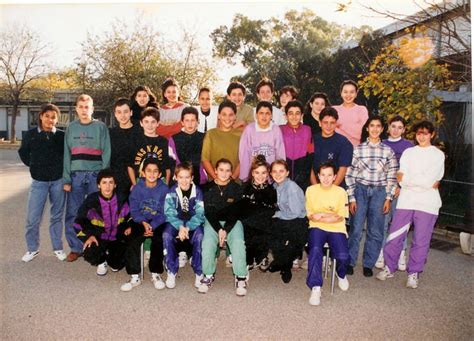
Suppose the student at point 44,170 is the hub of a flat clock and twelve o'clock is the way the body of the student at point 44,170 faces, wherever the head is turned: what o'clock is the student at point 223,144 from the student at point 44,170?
the student at point 223,144 is roughly at 10 o'clock from the student at point 44,170.

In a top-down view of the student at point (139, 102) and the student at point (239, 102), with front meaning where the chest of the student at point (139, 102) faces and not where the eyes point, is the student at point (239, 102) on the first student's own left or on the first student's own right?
on the first student's own left

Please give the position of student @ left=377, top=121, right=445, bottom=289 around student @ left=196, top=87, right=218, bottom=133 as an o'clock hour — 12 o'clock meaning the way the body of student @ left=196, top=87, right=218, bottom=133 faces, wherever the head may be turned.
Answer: student @ left=377, top=121, right=445, bottom=289 is roughly at 10 o'clock from student @ left=196, top=87, right=218, bottom=133.

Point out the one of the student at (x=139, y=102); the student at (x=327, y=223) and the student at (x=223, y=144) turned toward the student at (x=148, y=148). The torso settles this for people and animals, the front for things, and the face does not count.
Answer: the student at (x=139, y=102)

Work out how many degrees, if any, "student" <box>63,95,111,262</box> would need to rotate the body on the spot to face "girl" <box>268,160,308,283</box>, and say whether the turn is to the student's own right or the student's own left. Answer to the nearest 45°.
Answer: approximately 45° to the student's own left

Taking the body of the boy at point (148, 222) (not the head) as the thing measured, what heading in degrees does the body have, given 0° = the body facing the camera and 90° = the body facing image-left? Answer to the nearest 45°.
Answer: approximately 0°
